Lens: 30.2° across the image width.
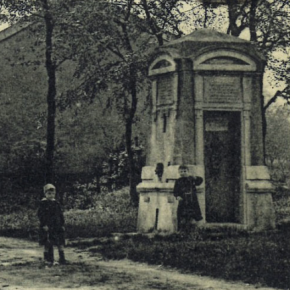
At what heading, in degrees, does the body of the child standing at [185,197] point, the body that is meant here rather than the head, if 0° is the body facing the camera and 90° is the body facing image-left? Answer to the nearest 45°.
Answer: approximately 0°

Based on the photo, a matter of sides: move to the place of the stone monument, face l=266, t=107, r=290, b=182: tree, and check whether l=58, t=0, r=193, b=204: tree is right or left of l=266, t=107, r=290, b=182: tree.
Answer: left

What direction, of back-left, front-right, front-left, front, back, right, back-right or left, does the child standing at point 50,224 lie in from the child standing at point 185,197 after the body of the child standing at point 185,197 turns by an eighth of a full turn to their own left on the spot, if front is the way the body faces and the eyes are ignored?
right

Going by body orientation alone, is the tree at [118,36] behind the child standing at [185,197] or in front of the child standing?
behind

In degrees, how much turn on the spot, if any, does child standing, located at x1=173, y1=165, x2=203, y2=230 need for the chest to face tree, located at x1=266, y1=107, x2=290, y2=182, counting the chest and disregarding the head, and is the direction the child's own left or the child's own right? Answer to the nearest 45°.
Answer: approximately 180°

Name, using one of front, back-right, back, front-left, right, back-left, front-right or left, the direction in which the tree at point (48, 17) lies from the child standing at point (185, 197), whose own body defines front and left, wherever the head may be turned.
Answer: back-right
